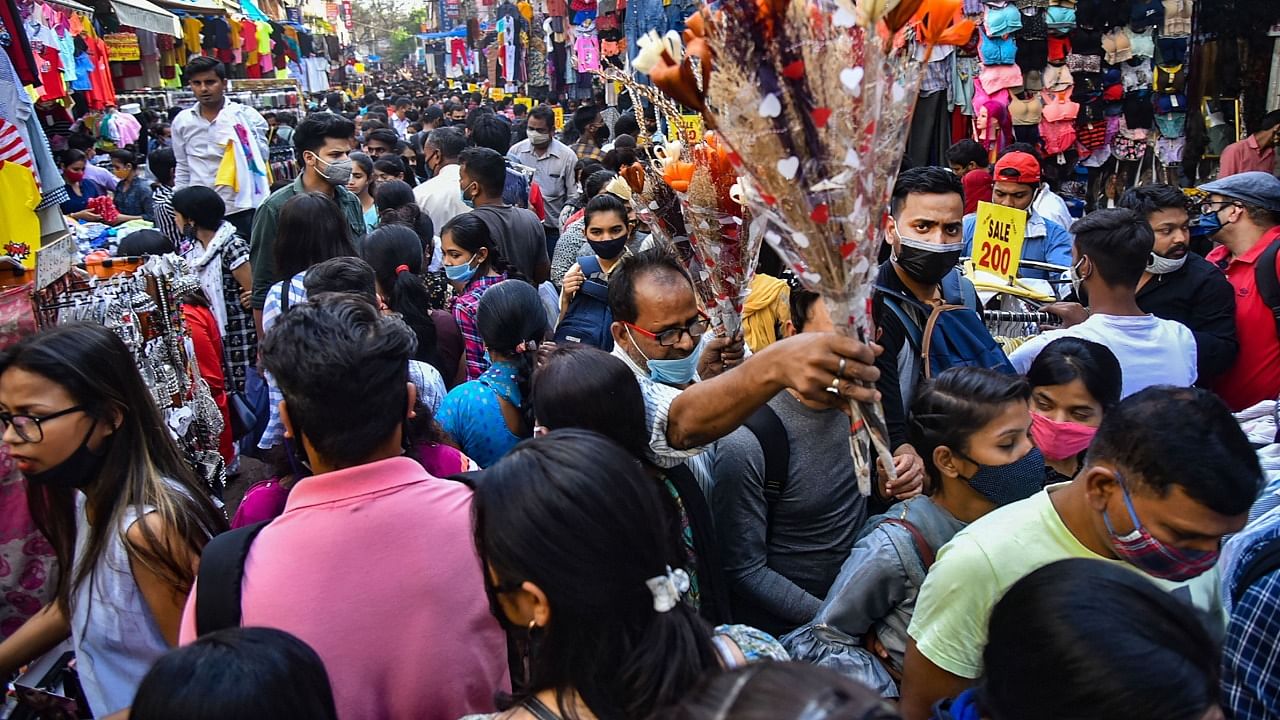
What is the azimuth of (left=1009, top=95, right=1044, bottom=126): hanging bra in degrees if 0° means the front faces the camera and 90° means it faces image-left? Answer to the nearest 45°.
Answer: approximately 0°

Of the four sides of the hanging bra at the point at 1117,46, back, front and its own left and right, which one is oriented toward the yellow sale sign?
front

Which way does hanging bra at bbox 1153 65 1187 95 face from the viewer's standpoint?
toward the camera

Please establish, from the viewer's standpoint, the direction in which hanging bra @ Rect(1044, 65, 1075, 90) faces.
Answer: facing the viewer

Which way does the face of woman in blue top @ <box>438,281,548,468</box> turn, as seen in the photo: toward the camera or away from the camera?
away from the camera

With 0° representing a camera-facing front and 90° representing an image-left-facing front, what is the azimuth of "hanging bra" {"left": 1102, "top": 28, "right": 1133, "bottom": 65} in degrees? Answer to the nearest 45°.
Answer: approximately 0°

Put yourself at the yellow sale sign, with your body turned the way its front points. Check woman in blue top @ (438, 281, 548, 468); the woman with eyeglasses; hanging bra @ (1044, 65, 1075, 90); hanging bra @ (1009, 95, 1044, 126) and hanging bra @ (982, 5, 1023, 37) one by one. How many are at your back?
3

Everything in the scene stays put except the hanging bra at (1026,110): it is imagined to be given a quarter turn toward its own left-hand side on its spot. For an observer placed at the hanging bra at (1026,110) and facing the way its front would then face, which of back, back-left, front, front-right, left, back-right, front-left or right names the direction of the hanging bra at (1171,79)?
front

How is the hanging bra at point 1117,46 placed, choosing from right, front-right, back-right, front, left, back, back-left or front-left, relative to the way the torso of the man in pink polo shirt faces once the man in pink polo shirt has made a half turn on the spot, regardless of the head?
back-left

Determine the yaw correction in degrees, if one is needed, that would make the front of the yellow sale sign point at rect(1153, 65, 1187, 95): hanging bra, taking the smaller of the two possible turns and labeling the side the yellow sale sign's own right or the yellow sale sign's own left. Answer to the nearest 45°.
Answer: approximately 180°

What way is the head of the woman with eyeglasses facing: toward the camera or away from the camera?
toward the camera

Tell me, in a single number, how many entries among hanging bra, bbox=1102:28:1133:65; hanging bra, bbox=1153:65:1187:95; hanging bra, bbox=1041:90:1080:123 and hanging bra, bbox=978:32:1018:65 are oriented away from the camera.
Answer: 0

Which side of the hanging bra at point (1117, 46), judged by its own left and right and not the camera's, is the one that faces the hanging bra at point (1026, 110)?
right
